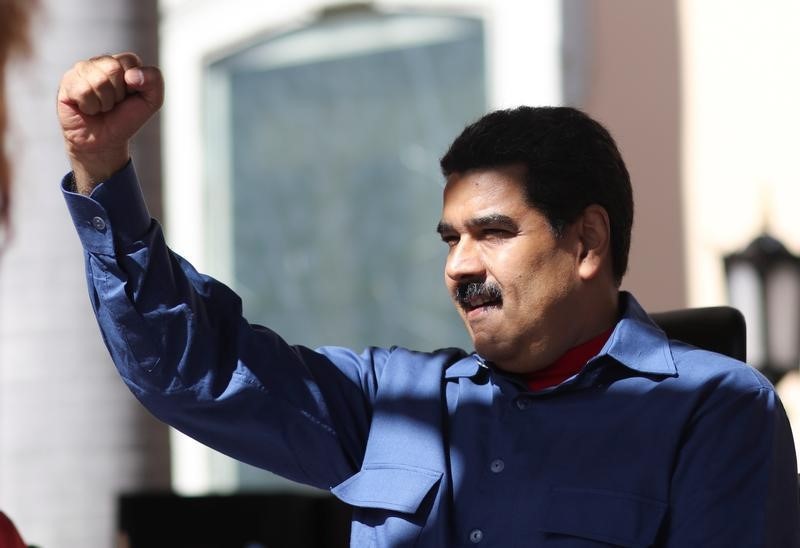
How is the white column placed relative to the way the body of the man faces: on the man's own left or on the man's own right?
on the man's own right

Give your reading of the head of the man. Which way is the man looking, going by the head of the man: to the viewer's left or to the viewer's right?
to the viewer's left

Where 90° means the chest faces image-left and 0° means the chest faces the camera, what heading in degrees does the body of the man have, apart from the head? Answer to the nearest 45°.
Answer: approximately 45°
